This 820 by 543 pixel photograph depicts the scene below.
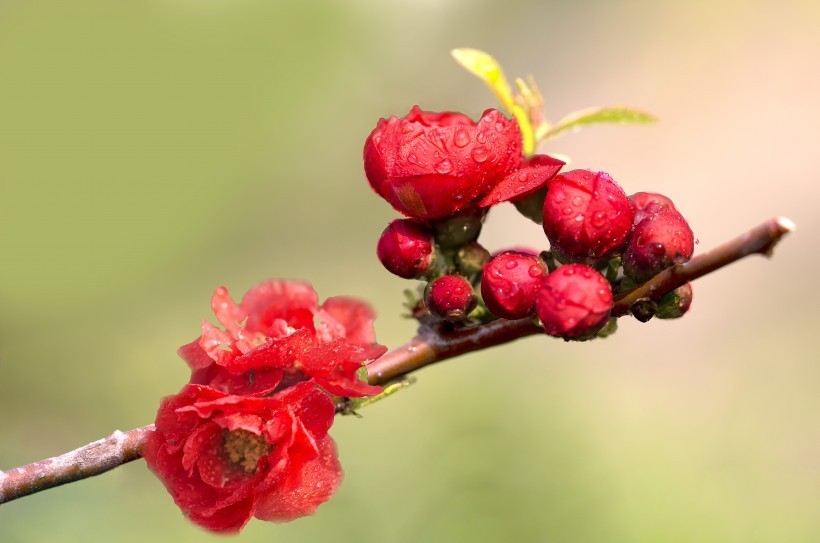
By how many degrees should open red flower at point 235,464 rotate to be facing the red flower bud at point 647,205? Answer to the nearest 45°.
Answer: approximately 90° to its left

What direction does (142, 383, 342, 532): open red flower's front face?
toward the camera
